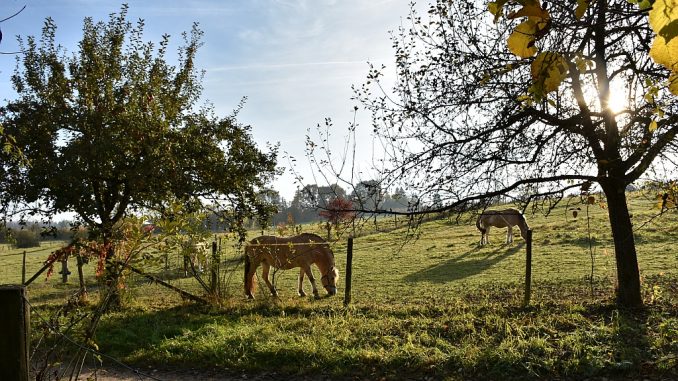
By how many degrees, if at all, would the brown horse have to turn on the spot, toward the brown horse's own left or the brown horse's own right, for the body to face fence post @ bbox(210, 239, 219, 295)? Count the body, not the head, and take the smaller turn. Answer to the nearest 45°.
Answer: approximately 135° to the brown horse's own right

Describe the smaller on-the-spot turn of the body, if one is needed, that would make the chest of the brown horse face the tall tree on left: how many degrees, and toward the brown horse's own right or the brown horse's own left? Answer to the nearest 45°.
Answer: approximately 135° to the brown horse's own right

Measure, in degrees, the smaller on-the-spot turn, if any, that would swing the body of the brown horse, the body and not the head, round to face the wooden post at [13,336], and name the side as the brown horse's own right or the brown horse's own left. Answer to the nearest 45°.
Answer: approximately 90° to the brown horse's own right

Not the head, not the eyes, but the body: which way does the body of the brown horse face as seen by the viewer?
to the viewer's right

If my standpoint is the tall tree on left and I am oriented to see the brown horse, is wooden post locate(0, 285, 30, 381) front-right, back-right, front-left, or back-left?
back-right
